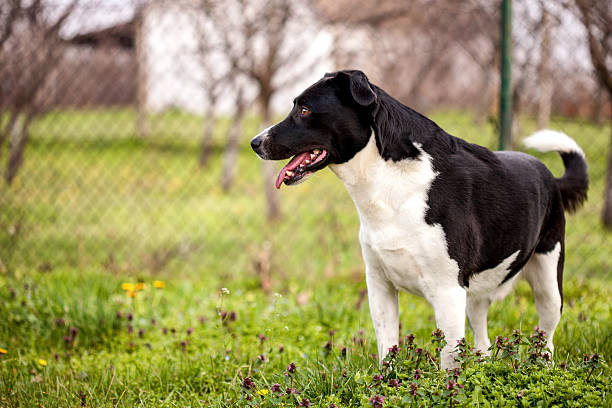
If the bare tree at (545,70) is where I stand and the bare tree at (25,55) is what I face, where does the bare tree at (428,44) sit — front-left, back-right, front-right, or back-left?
front-right

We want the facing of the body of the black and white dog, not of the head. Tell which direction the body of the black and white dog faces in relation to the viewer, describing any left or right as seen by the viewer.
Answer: facing the viewer and to the left of the viewer

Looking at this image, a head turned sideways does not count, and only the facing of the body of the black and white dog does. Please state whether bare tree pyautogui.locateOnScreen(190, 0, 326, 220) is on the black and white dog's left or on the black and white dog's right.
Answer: on the black and white dog's right

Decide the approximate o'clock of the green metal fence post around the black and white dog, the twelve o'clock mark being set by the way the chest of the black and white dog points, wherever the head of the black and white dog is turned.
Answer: The green metal fence post is roughly at 5 o'clock from the black and white dog.

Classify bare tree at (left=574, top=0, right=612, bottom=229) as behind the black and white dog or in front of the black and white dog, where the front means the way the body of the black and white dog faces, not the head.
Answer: behind

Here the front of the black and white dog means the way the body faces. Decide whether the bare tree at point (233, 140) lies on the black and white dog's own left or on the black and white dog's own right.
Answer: on the black and white dog's own right

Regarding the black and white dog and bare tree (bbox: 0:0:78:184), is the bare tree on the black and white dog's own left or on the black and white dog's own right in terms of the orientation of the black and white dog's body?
on the black and white dog's own right

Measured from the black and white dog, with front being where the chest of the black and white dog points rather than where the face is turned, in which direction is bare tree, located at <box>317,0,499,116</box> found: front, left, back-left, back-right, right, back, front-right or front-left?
back-right

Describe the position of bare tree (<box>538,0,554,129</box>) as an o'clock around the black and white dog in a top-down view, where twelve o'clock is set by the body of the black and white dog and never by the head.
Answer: The bare tree is roughly at 5 o'clock from the black and white dog.

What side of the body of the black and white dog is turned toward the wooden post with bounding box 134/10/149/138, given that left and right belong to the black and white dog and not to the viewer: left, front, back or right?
right

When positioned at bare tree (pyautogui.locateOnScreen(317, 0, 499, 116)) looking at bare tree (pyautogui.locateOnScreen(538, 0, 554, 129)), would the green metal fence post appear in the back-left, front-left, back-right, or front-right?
front-right

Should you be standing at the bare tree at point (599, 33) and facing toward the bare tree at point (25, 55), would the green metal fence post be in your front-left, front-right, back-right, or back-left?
front-left
